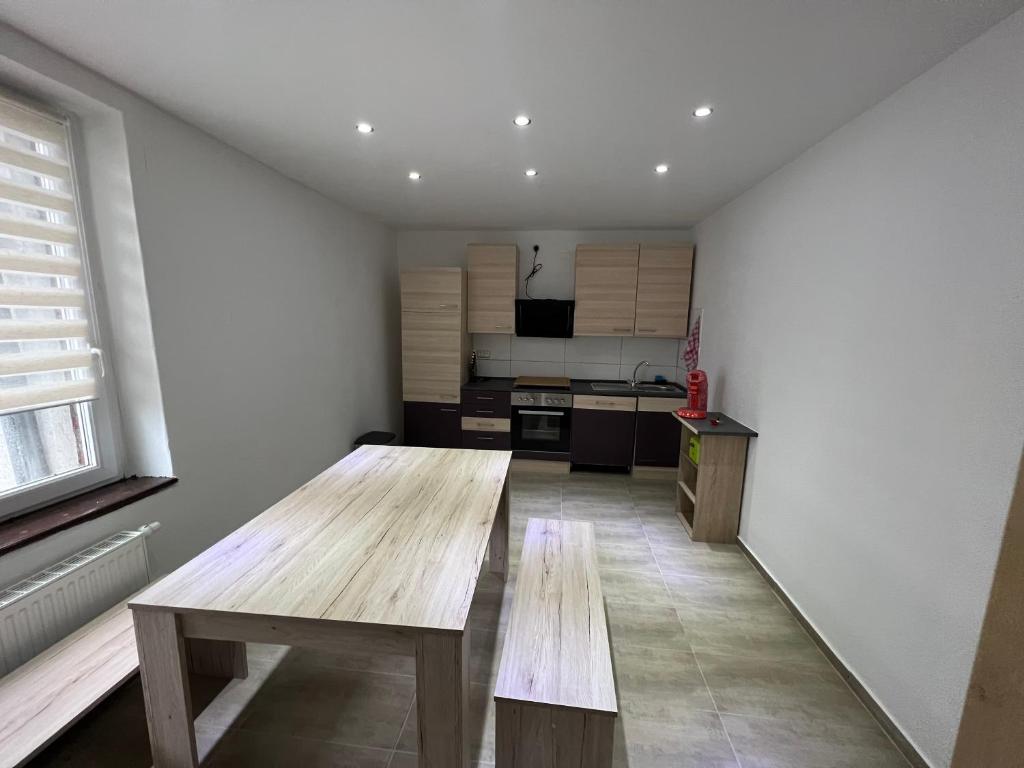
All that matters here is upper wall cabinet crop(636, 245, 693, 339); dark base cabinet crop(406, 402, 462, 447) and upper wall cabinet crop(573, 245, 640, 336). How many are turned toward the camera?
3

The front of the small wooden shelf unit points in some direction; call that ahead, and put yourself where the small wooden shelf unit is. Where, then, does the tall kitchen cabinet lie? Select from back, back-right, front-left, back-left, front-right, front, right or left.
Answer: front

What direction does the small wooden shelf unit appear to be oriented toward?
to the viewer's left

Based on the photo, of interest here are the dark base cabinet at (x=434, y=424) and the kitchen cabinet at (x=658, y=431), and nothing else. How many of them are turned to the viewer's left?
0

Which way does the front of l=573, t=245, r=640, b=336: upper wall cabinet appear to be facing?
toward the camera

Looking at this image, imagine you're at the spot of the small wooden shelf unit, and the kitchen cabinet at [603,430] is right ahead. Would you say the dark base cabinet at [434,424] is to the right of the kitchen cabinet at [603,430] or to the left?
left

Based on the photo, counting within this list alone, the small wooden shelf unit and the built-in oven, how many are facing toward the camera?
1

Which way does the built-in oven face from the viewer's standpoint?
toward the camera

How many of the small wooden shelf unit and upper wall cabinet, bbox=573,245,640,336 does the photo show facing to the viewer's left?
1

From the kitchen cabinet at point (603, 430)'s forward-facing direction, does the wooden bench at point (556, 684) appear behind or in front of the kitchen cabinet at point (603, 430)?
in front

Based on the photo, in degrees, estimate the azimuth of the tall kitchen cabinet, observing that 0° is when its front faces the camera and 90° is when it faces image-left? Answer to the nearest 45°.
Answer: approximately 0°

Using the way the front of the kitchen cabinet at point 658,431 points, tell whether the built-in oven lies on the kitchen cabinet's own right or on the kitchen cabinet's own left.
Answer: on the kitchen cabinet's own right

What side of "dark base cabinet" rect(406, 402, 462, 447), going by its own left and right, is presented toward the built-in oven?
left

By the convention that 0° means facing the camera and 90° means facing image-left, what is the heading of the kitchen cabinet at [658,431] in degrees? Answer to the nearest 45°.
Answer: approximately 0°
